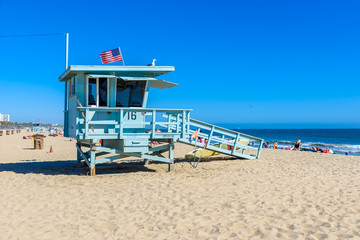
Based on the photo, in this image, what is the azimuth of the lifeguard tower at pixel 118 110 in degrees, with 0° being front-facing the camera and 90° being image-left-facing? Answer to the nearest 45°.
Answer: approximately 270°
